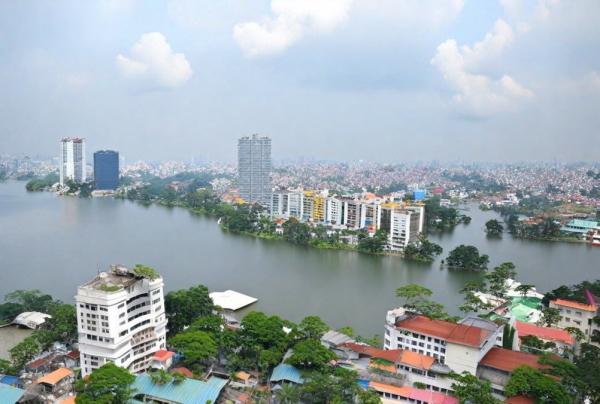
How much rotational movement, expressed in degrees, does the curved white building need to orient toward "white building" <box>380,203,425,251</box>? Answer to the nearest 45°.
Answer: approximately 90° to its left

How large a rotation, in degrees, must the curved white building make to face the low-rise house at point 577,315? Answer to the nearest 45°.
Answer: approximately 45° to its left

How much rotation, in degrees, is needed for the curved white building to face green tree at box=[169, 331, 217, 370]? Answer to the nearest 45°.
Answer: approximately 45° to its left

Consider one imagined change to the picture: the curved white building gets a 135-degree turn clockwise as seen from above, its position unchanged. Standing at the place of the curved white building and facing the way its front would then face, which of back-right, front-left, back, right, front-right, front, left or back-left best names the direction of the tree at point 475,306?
back

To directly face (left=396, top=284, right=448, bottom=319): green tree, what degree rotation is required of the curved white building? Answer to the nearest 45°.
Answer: approximately 45° to its left

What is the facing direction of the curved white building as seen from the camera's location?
facing the viewer and to the right of the viewer

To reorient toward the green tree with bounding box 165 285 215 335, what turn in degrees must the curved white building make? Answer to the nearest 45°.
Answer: approximately 90° to its left

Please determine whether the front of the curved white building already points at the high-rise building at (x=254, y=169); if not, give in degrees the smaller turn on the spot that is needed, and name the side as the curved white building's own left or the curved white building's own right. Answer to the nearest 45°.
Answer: approximately 135° to the curved white building's own left

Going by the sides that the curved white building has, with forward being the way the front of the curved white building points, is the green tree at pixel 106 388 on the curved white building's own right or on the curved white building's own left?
on the curved white building's own right

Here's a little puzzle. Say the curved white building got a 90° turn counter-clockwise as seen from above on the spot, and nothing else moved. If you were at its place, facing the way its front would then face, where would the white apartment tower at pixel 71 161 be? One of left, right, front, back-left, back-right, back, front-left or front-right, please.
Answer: front-left

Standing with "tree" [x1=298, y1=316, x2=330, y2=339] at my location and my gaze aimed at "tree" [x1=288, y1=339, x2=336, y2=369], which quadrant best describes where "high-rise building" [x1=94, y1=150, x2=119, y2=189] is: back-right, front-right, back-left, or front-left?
back-right
